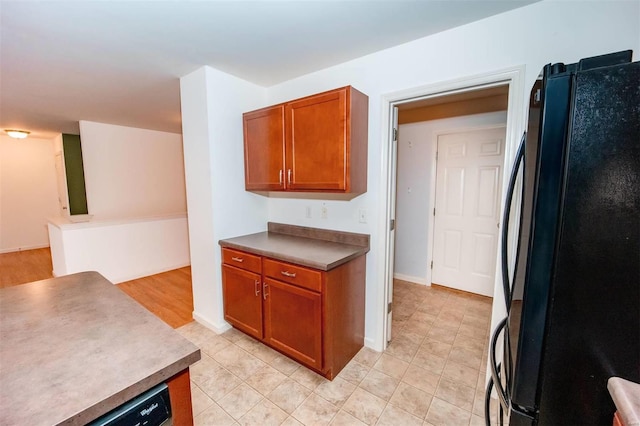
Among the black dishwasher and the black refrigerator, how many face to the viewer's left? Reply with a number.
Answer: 1

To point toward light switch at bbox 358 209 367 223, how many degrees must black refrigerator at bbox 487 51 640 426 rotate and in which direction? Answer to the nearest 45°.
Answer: approximately 45° to its right

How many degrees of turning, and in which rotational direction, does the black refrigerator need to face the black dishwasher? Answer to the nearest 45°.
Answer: approximately 45° to its left

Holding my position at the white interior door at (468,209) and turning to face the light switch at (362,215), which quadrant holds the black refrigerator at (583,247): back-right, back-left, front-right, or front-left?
front-left

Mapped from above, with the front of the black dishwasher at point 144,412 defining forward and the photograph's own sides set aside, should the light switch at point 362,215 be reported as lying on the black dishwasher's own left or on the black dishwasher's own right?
on the black dishwasher's own left

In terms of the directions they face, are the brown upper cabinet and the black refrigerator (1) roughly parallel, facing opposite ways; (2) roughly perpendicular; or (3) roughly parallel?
roughly perpendicular

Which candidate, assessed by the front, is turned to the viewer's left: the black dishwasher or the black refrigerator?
the black refrigerator

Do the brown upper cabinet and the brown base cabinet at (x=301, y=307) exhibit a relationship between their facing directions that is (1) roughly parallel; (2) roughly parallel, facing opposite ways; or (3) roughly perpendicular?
roughly parallel

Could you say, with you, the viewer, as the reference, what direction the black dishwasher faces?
facing the viewer and to the right of the viewer

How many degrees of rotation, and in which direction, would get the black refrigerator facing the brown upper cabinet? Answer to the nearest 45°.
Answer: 0° — it already faces it

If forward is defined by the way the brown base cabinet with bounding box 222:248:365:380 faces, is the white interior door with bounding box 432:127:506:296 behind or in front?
behind
